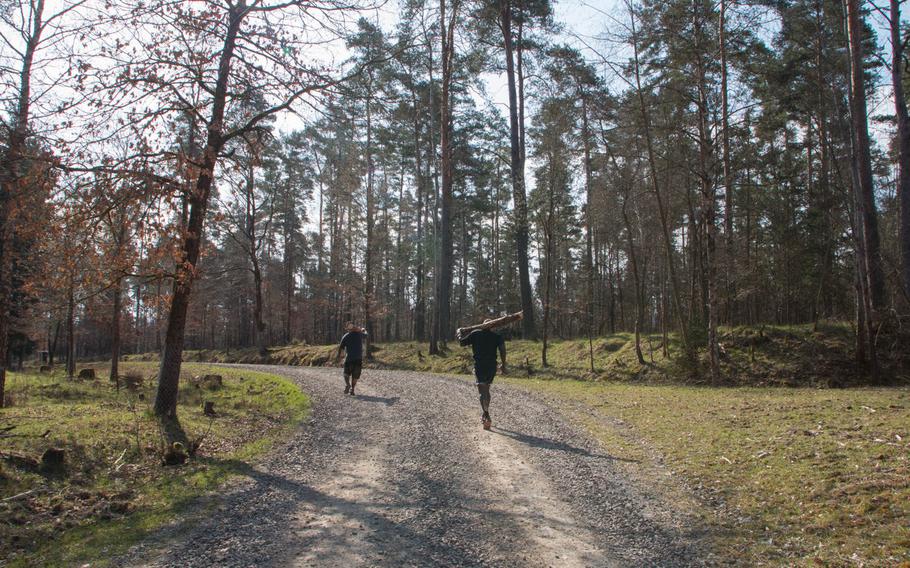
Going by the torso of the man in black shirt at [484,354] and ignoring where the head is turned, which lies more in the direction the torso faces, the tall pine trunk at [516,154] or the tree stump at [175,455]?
the tall pine trunk

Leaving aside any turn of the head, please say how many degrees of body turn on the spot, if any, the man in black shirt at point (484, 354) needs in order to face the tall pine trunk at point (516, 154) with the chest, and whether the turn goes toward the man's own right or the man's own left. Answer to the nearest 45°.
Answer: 0° — they already face it

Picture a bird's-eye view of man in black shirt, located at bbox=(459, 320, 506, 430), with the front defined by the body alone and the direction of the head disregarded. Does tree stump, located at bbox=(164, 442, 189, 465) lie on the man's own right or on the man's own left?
on the man's own left

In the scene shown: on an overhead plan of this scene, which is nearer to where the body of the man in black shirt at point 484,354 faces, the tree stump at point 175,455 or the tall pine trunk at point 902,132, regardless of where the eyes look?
the tall pine trunk

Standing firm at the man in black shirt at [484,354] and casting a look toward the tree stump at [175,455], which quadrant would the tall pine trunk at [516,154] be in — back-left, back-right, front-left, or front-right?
back-right

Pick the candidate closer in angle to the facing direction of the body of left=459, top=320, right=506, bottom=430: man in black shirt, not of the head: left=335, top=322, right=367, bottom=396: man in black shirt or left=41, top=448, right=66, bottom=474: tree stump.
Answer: the man in black shirt

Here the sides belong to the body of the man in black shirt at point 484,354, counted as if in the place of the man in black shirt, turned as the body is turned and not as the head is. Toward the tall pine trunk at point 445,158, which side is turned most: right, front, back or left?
front

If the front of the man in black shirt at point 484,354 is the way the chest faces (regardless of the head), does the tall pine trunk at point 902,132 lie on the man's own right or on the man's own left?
on the man's own right

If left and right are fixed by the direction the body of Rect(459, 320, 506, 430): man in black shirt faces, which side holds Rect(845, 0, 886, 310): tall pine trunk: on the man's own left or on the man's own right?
on the man's own right

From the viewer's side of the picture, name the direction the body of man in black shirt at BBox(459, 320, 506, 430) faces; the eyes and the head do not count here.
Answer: away from the camera

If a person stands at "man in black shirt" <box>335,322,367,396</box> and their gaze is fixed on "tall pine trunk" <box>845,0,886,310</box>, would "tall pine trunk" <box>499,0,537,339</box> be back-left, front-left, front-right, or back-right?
front-left

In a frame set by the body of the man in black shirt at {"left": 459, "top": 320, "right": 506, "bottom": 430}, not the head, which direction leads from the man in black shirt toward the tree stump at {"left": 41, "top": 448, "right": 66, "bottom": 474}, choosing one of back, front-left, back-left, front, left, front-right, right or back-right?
back-left
